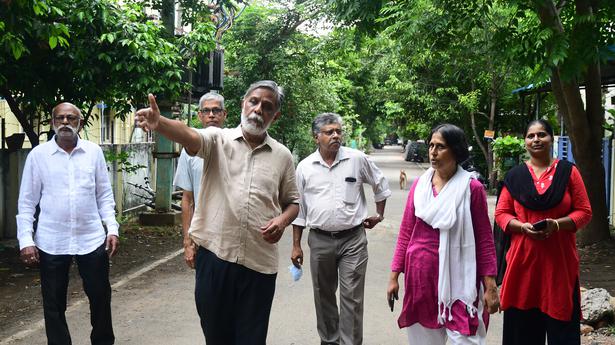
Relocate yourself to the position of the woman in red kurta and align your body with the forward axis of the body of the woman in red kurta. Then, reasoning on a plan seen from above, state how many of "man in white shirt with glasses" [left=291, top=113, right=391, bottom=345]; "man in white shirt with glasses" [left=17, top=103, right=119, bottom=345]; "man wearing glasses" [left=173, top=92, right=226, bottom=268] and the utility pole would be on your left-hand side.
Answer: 0

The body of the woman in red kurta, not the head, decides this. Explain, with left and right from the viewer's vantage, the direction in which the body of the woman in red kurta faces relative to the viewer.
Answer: facing the viewer

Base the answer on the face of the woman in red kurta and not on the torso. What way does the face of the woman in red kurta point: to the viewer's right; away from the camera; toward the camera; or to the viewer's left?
toward the camera

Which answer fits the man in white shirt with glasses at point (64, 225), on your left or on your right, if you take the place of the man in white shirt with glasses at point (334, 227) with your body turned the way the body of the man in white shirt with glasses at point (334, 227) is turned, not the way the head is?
on your right

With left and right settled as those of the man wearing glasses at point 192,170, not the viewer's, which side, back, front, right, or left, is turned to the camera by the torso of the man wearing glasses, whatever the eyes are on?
front

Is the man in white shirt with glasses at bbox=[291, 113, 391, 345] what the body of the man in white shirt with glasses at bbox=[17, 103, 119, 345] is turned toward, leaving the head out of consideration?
no

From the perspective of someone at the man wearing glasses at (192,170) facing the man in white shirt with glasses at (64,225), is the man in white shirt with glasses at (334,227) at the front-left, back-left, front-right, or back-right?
back-left

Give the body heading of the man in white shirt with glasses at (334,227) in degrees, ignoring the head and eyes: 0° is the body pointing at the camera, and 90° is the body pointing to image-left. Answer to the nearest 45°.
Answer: approximately 0°

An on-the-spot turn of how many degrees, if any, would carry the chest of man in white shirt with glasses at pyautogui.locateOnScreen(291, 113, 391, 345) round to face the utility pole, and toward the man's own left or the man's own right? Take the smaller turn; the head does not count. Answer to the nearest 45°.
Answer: approximately 135° to the man's own right

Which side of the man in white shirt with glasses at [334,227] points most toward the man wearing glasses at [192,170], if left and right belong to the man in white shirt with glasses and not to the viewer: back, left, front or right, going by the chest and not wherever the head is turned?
right

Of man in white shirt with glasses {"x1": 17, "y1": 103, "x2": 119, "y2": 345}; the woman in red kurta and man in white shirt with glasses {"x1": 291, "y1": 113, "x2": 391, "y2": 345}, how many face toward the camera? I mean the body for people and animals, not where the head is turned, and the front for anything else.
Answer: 3

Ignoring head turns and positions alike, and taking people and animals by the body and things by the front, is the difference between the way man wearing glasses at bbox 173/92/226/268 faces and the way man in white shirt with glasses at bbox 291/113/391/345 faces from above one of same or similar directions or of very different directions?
same or similar directions

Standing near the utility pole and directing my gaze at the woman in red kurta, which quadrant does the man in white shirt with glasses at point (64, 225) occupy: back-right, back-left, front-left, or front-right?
front-right

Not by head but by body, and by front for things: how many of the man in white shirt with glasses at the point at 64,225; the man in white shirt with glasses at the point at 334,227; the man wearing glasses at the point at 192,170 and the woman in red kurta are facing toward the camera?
4

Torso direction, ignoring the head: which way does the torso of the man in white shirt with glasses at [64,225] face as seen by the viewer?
toward the camera
